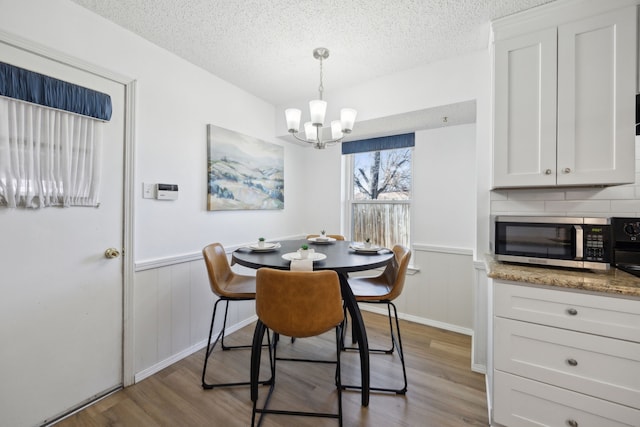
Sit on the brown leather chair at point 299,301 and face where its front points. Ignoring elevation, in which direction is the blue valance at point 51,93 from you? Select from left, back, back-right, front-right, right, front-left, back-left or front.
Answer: left

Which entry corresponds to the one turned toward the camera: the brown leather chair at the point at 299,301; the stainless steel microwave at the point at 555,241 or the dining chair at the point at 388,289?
the stainless steel microwave

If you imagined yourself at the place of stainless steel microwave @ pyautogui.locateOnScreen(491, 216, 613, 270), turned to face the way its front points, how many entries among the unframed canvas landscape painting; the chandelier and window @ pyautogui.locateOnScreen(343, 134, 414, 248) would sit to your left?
0

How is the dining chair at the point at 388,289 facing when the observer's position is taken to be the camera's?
facing to the left of the viewer

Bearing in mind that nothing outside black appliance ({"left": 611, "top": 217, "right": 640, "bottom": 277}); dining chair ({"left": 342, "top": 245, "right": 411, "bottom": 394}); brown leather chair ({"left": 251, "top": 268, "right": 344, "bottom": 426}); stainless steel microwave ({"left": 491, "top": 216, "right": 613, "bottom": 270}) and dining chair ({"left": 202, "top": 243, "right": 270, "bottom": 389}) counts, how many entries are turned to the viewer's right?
1

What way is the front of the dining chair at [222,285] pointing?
to the viewer's right

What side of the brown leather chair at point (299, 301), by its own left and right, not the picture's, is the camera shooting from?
back

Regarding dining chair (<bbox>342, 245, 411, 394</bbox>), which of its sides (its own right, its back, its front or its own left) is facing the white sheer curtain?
front

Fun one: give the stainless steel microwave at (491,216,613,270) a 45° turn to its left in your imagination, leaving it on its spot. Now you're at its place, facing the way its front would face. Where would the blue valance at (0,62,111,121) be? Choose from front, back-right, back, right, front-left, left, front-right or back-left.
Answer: right

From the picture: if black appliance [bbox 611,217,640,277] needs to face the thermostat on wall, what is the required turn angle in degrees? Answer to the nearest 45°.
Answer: approximately 45° to its right

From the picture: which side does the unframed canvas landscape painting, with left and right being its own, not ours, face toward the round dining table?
front

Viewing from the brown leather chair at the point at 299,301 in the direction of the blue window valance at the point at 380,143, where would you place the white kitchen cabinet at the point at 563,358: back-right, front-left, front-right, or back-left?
front-right

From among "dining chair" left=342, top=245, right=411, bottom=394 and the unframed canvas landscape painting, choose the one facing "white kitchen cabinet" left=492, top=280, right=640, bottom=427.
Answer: the unframed canvas landscape painting

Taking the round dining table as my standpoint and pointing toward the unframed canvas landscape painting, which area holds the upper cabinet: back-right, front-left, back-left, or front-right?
back-right

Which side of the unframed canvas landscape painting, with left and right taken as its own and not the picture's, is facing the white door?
right

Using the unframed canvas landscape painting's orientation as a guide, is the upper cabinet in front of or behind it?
in front

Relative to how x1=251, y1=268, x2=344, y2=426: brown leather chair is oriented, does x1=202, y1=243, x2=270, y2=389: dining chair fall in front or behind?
in front

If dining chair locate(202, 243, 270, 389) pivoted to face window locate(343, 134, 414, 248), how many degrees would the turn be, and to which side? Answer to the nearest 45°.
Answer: approximately 45° to its left

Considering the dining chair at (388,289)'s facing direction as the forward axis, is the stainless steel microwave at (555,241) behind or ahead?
behind

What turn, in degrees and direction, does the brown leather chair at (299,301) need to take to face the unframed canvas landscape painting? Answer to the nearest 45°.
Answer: approximately 45° to its left
